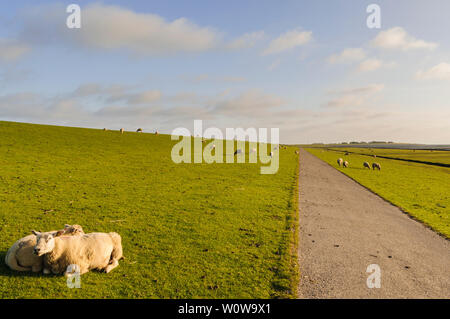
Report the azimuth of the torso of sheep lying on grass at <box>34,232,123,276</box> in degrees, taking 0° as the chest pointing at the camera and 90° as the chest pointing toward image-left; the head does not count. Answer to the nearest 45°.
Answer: approximately 90°

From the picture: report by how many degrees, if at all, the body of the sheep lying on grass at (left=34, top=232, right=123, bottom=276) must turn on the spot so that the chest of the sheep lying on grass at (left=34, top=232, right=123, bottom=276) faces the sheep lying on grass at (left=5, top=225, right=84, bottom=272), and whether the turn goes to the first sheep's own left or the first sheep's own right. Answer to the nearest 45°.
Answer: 0° — it already faces it
